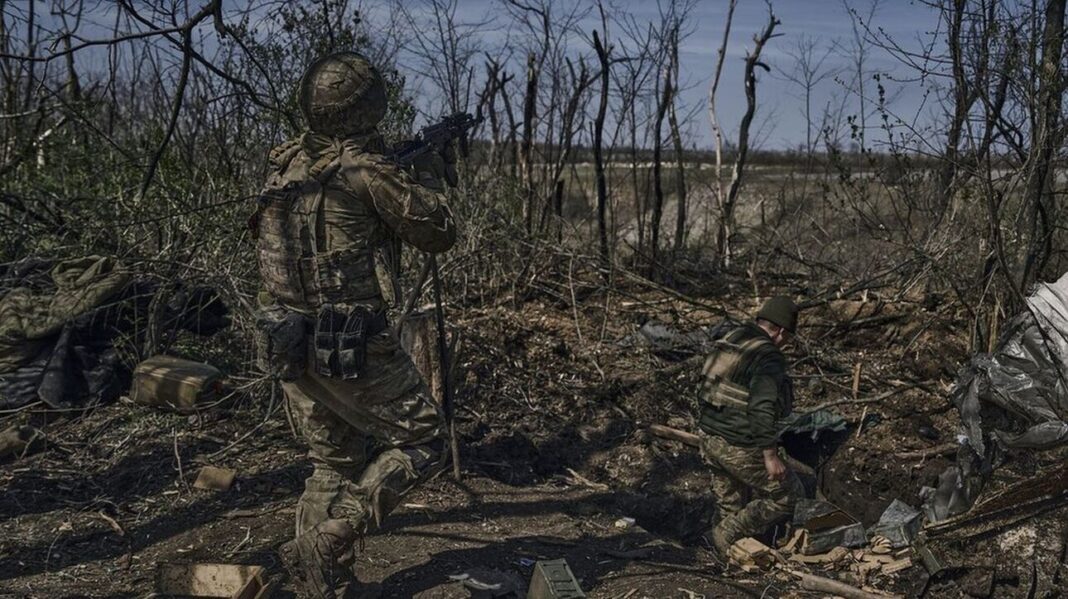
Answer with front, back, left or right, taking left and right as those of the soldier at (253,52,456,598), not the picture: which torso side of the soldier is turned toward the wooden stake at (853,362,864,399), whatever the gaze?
front

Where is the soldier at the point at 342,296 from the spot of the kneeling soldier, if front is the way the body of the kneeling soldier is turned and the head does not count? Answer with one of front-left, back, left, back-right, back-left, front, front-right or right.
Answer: back

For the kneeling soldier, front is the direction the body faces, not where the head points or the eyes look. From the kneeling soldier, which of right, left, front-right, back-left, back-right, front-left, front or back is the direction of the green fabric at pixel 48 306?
back-left

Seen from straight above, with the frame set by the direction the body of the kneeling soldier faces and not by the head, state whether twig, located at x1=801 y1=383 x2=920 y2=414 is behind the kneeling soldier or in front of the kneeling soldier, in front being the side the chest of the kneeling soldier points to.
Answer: in front

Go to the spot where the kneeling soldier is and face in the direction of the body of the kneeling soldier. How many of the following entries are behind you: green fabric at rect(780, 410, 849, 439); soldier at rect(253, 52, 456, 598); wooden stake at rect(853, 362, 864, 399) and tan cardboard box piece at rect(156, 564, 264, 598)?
2

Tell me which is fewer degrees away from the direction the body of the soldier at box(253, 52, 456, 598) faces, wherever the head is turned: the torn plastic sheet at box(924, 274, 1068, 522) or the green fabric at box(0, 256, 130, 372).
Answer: the torn plastic sheet

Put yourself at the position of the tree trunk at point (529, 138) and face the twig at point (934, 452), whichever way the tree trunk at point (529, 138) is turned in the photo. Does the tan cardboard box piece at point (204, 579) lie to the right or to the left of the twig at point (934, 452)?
right

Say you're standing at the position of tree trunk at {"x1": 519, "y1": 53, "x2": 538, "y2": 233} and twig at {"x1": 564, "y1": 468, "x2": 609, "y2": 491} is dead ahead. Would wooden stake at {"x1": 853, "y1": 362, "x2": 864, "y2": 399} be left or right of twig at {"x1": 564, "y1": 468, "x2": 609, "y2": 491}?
left

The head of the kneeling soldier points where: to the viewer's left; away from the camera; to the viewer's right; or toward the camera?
to the viewer's right

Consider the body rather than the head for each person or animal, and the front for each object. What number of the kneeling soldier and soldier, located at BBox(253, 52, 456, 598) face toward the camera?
0

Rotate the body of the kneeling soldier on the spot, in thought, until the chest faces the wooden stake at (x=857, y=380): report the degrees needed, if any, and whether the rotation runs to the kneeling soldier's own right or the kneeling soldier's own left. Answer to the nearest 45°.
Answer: approximately 45° to the kneeling soldier's own left

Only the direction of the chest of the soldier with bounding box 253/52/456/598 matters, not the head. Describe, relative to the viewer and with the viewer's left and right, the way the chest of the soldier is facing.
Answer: facing away from the viewer and to the right of the viewer

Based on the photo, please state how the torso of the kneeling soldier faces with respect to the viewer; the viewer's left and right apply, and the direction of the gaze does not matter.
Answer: facing away from the viewer and to the right of the viewer
